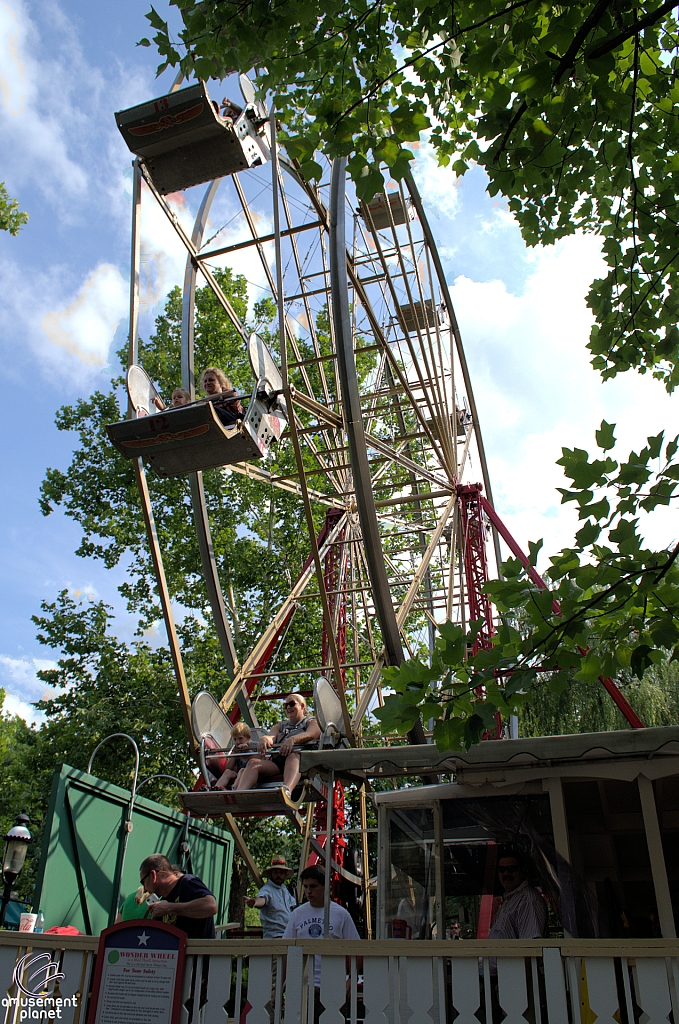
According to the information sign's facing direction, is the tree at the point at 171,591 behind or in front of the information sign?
behind

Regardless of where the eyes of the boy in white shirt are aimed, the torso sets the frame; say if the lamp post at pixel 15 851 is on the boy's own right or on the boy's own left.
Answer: on the boy's own right

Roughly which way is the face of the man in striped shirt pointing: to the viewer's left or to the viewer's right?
to the viewer's left

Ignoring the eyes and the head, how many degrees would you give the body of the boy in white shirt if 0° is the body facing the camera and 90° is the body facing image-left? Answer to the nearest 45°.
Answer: approximately 0°

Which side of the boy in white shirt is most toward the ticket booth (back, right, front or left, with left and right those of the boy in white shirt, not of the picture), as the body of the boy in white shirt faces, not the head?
left

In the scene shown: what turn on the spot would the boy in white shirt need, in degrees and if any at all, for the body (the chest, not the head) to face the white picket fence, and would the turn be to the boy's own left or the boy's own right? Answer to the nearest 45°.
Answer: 0° — they already face it

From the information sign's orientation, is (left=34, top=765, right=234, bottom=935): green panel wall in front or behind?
behind
